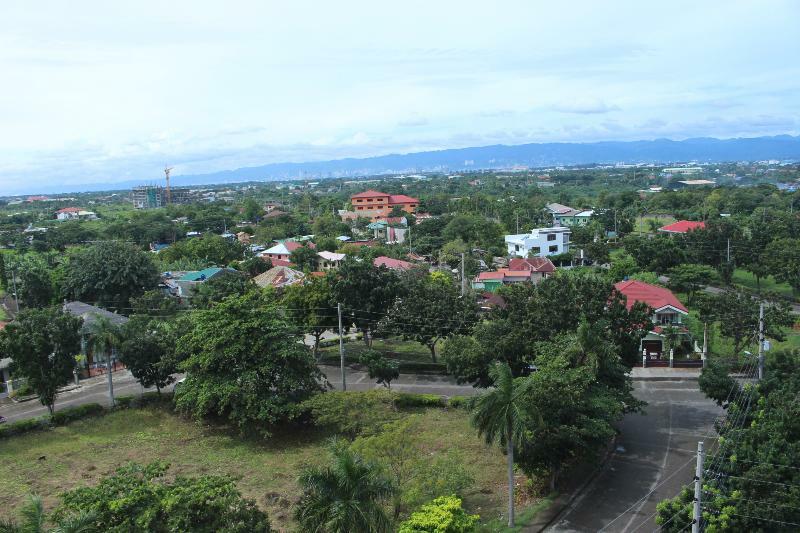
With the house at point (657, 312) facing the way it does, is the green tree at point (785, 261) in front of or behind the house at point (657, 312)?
behind

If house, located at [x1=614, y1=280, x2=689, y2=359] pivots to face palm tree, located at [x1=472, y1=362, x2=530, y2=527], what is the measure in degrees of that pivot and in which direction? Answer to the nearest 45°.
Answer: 0° — it already faces it

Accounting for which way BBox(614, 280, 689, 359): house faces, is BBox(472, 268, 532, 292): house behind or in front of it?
behind

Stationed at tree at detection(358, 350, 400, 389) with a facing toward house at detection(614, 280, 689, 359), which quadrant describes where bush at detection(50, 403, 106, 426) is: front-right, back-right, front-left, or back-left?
back-left

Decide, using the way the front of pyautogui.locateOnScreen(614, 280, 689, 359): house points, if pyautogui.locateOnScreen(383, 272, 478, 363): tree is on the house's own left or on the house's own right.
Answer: on the house's own right

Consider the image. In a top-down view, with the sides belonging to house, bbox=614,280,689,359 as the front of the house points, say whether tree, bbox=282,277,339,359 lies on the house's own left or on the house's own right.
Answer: on the house's own right

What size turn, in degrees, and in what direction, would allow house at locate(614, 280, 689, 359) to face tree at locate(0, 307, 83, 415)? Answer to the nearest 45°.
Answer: approximately 45° to its right

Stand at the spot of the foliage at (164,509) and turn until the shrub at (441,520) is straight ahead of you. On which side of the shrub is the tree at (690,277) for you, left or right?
left

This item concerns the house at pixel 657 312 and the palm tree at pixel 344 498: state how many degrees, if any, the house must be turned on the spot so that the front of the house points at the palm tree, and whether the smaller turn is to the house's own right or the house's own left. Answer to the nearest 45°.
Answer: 0° — it already faces it

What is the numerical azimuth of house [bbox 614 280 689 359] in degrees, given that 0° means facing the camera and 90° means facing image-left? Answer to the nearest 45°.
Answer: approximately 0°
